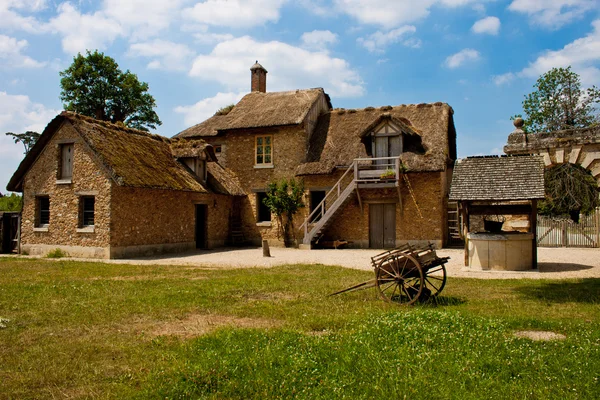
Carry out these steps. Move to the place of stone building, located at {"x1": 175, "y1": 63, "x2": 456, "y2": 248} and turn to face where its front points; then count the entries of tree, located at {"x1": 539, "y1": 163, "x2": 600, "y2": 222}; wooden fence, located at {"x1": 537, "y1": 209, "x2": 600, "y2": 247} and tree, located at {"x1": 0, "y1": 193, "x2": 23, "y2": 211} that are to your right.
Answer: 1

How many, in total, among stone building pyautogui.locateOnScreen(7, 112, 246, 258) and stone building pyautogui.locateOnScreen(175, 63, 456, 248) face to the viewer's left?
0

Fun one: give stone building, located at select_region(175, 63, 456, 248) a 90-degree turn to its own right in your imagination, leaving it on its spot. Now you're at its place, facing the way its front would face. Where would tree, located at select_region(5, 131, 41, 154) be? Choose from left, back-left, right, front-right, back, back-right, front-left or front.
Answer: front-right

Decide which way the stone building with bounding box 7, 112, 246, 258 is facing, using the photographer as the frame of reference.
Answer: facing the viewer and to the right of the viewer

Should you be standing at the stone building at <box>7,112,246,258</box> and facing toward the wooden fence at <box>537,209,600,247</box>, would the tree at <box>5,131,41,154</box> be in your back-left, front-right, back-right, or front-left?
back-left

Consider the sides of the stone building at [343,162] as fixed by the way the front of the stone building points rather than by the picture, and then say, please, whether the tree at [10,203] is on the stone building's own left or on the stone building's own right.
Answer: on the stone building's own right

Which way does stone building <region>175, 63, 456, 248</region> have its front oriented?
toward the camera

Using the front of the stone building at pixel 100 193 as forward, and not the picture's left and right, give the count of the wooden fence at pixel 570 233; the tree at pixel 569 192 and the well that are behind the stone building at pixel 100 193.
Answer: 0

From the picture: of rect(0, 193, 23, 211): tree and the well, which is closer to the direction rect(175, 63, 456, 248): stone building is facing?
the well

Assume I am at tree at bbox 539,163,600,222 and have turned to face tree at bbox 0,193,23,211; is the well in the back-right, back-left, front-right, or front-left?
front-left

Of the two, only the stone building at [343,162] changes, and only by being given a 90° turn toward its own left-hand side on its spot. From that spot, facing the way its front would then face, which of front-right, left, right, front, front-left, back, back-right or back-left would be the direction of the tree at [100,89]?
back-left

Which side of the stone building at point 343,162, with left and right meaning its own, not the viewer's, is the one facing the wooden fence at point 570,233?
left

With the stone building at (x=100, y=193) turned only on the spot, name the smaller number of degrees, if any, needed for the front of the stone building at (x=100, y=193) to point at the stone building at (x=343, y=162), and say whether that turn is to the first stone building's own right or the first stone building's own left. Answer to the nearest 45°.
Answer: approximately 45° to the first stone building's own left
